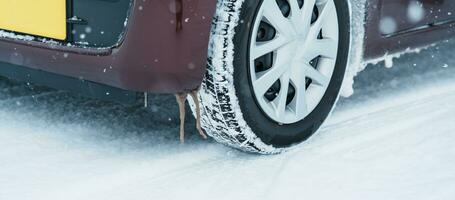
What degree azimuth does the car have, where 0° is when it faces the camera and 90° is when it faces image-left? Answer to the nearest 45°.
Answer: approximately 45°
